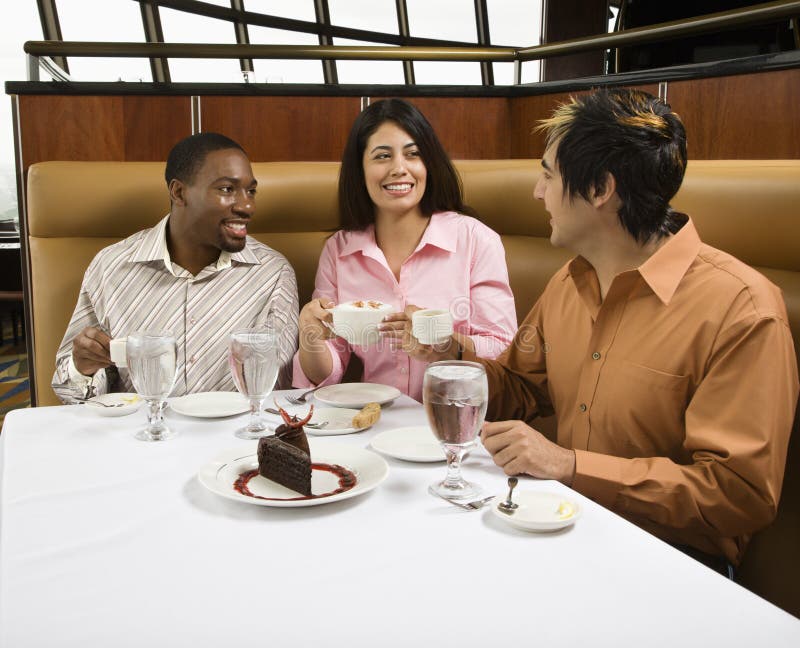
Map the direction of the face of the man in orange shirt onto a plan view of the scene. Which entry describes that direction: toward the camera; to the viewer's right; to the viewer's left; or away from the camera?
to the viewer's left

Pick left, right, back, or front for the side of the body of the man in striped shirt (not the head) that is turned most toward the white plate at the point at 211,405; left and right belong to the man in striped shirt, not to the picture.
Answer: front

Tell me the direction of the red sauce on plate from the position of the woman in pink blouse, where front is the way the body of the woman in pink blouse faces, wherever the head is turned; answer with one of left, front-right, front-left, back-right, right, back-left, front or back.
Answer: front

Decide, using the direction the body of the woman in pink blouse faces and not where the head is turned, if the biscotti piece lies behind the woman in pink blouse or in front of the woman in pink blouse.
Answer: in front

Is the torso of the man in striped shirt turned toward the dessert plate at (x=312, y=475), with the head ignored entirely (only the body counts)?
yes

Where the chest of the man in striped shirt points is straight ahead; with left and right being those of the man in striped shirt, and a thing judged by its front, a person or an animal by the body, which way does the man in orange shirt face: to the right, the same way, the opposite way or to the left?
to the right

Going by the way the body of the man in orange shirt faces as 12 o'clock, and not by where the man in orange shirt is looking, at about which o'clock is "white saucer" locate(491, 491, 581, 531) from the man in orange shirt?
The white saucer is roughly at 11 o'clock from the man in orange shirt.

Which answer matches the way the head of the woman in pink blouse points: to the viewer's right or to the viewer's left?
to the viewer's right

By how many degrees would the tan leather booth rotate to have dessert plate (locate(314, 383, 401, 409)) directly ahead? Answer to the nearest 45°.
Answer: approximately 45° to its left

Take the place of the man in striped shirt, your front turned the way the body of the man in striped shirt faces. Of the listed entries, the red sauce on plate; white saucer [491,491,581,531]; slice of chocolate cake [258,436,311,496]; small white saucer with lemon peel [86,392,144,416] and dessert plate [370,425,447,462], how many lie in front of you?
5

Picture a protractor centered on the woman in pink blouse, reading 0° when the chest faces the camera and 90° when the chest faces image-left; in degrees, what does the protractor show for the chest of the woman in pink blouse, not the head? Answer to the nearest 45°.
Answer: approximately 0°

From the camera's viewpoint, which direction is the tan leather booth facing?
toward the camera

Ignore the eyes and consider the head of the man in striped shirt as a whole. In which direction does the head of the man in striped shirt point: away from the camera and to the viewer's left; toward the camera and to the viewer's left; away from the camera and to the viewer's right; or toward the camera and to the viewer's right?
toward the camera and to the viewer's right
